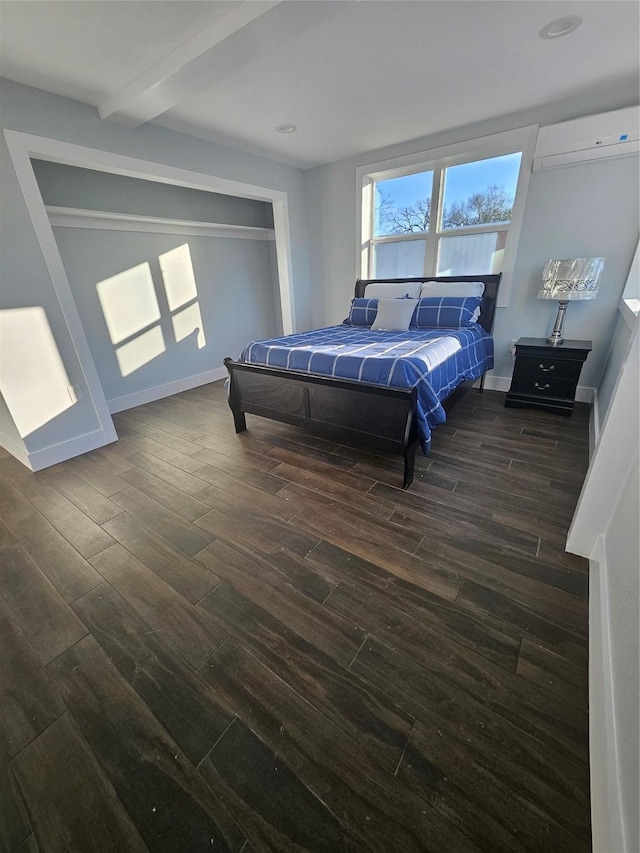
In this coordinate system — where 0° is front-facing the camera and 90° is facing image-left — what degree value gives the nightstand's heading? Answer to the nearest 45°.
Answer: approximately 0°

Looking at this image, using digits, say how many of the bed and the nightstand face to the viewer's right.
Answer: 0

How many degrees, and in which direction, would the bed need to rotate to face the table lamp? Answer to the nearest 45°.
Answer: approximately 180°

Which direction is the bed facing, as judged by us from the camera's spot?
facing the viewer and to the left of the viewer

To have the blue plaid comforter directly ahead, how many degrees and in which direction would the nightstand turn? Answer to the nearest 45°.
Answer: approximately 45° to its right

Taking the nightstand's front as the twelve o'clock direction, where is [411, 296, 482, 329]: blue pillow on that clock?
The blue pillow is roughly at 3 o'clock from the nightstand.

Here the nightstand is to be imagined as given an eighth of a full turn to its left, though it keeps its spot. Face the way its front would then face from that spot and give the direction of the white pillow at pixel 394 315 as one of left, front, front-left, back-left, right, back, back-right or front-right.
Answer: back-right
